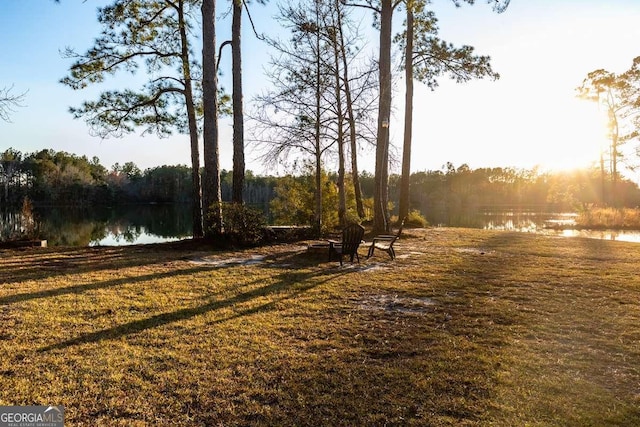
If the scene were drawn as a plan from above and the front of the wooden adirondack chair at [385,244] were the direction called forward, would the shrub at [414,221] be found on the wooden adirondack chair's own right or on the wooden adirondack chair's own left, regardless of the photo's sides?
on the wooden adirondack chair's own right

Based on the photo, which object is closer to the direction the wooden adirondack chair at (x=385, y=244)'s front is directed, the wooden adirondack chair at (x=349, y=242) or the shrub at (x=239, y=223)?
the shrub

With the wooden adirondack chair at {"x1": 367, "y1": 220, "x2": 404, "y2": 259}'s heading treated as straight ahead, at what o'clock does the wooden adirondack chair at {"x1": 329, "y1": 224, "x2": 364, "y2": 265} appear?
the wooden adirondack chair at {"x1": 329, "y1": 224, "x2": 364, "y2": 265} is roughly at 10 o'clock from the wooden adirondack chair at {"x1": 367, "y1": 220, "x2": 404, "y2": 259}.

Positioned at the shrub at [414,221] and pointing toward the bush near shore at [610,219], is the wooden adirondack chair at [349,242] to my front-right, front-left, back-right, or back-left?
back-right

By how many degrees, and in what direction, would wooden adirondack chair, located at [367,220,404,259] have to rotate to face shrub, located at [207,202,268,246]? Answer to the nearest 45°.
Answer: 0° — it already faces it

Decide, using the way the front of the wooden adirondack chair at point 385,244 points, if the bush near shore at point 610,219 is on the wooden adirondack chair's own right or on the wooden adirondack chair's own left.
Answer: on the wooden adirondack chair's own right
